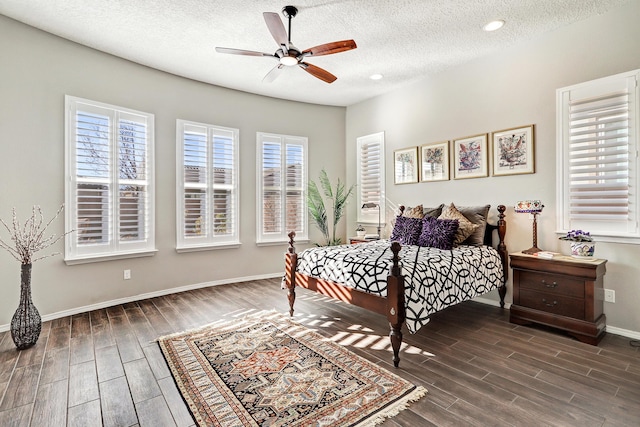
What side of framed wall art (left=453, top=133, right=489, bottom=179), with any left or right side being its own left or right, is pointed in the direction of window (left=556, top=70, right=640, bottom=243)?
left

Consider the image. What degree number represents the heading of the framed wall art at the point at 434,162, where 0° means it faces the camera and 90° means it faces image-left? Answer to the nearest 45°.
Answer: approximately 45°

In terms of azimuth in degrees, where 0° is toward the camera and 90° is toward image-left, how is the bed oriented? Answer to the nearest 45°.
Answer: approximately 45°

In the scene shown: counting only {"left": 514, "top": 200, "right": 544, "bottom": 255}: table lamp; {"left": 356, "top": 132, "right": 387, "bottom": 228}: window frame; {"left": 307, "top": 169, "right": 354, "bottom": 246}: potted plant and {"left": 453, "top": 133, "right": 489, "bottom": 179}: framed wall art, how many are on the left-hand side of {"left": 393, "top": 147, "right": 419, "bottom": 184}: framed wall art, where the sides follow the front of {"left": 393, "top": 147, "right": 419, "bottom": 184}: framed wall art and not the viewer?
2

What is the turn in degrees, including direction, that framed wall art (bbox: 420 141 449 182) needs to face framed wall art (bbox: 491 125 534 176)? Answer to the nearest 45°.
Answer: approximately 90° to its left

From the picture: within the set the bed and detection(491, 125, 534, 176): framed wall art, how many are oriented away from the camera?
0

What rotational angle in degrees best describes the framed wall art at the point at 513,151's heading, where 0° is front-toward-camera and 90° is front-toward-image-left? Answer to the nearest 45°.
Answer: approximately 45°

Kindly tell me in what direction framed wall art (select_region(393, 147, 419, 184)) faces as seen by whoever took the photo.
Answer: facing the viewer and to the left of the viewer
